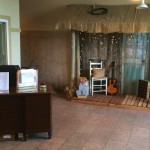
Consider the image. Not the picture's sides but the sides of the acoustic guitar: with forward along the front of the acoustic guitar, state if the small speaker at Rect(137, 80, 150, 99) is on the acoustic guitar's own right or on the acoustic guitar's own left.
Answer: on the acoustic guitar's own left

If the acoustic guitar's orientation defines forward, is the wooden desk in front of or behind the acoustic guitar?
in front

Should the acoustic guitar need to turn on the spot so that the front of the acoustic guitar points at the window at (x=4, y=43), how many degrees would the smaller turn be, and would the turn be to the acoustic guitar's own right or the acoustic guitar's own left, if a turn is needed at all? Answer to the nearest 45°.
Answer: approximately 45° to the acoustic guitar's own right

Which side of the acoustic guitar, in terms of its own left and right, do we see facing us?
front
